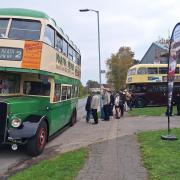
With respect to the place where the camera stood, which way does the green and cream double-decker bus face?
facing the viewer and to the left of the viewer

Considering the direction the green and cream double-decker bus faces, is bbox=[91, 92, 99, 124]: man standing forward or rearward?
rearward

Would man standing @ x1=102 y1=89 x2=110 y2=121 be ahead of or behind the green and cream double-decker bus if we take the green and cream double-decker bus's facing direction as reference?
behind
